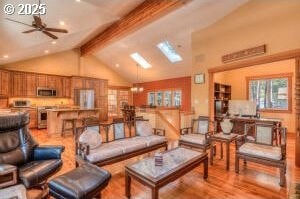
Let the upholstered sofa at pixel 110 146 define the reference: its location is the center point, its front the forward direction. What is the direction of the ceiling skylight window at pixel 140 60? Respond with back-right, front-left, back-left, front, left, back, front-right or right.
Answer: back-left

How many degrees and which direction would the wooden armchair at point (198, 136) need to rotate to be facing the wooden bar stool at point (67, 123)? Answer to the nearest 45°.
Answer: approximately 45° to its right

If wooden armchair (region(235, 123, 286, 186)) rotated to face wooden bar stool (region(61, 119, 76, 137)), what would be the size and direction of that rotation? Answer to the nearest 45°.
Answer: approximately 45° to its right

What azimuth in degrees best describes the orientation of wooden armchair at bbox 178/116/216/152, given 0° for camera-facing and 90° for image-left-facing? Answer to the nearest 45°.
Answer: approximately 45°

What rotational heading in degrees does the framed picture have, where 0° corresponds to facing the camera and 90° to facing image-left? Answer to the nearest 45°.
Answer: approximately 0°

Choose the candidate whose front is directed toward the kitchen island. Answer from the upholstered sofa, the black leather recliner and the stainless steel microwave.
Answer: the stainless steel microwave

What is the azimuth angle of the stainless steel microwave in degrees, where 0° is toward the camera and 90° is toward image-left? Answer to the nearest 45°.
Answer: approximately 0°

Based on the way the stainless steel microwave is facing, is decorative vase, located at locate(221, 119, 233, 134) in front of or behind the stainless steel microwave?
in front

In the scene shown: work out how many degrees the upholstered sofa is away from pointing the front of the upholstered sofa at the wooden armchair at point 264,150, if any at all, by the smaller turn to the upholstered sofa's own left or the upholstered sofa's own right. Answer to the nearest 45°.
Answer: approximately 45° to the upholstered sofa's own left

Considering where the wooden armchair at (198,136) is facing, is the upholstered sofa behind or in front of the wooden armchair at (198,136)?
in front

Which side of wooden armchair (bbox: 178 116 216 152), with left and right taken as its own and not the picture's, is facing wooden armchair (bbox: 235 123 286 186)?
left

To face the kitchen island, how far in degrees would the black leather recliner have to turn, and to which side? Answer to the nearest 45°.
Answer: approximately 135° to its left

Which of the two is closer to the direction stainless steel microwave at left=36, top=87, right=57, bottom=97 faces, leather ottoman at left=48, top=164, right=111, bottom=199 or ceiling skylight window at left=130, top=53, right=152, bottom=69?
the leather ottoman
